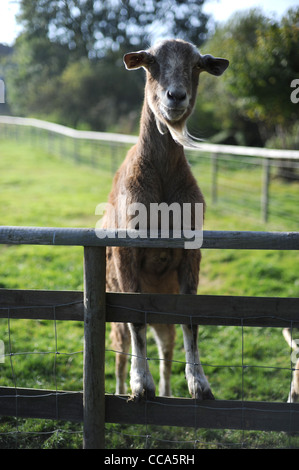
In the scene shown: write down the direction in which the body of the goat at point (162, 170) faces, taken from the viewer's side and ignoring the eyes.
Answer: toward the camera

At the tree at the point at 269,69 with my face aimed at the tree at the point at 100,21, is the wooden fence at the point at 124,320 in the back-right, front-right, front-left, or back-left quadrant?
back-left

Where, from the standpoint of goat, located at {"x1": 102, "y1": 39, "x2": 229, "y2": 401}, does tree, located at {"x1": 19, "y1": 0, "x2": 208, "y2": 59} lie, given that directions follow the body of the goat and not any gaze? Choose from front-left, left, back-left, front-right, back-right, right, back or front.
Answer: back

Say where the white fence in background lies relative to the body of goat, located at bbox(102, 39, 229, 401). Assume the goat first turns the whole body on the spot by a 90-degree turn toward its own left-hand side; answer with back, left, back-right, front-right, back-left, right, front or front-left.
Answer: left
